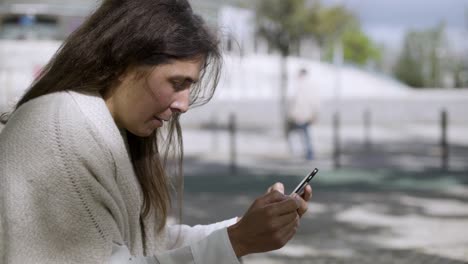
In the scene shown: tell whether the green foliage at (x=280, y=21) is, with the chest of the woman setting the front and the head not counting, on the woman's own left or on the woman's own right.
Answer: on the woman's own left

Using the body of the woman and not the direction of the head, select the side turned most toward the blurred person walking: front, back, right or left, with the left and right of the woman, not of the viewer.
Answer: left

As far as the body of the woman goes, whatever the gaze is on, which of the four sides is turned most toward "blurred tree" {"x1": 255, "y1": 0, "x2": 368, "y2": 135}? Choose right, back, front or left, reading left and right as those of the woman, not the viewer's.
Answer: left

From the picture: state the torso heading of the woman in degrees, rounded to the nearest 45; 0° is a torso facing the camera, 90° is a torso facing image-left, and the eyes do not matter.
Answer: approximately 270°

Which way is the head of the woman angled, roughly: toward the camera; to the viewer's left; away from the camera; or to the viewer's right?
to the viewer's right
